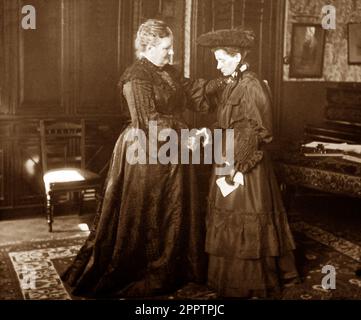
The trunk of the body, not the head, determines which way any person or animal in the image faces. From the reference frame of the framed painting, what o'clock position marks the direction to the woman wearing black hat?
The woman wearing black hat is roughly at 12 o'clock from the framed painting.

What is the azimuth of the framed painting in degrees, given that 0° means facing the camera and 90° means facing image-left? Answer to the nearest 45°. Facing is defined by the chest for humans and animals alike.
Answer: approximately 0°

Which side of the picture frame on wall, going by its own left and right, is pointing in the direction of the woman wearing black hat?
front

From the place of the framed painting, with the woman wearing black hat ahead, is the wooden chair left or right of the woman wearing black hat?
right

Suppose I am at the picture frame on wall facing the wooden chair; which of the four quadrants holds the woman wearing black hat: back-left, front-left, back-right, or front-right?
front-left

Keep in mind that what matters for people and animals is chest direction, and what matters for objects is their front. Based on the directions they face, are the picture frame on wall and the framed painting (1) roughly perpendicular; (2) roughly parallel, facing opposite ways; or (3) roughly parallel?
roughly parallel

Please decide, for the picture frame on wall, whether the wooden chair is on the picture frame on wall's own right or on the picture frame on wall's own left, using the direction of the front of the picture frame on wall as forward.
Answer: on the picture frame on wall's own right

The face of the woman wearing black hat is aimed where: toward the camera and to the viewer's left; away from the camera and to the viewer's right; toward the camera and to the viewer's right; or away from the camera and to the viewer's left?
toward the camera and to the viewer's left

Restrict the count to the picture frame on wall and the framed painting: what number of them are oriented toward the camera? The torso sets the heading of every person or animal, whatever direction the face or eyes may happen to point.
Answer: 2

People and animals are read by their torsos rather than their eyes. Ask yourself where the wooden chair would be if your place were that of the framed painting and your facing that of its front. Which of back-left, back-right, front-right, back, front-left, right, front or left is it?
front-right

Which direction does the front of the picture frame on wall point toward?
toward the camera
